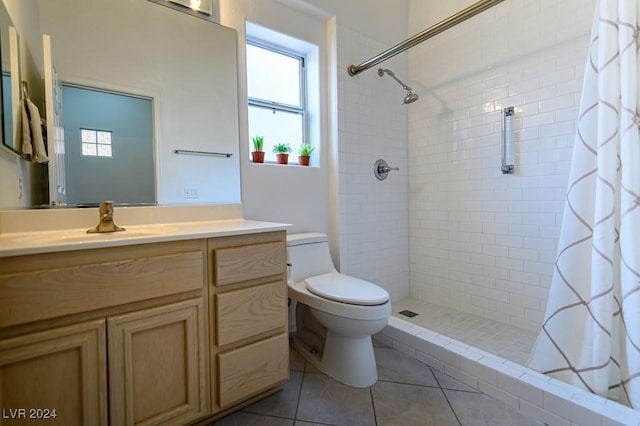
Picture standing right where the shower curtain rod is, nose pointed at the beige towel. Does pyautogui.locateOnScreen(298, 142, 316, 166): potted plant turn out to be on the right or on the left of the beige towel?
right

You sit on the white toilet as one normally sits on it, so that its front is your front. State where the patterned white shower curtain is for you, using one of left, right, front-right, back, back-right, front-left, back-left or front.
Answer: front-left

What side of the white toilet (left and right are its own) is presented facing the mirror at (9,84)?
right

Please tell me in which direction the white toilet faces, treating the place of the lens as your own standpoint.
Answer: facing the viewer and to the right of the viewer

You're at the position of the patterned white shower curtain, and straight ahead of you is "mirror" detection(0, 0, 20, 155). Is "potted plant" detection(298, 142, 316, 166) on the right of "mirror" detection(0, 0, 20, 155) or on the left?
right
